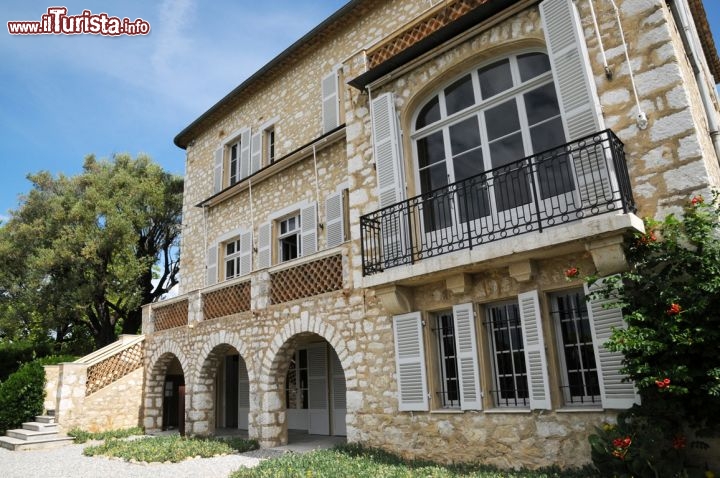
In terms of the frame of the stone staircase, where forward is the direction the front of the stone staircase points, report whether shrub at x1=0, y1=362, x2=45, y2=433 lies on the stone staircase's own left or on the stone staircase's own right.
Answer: on the stone staircase's own right

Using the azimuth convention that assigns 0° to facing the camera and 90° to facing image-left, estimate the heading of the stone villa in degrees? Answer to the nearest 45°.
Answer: approximately 45°

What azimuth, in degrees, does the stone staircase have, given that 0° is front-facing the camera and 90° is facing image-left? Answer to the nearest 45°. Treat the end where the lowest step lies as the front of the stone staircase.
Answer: approximately 45°

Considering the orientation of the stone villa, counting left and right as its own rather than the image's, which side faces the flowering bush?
left

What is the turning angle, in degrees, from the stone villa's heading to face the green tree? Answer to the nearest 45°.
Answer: approximately 90° to its right
